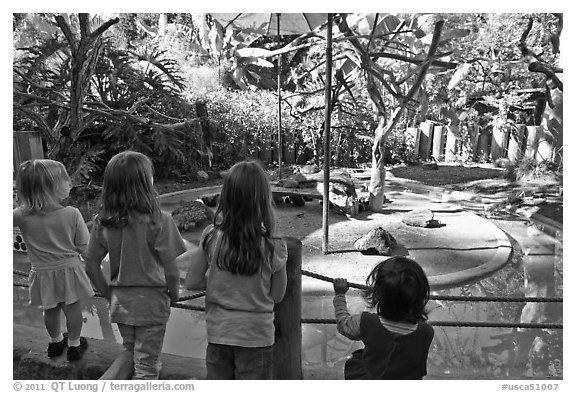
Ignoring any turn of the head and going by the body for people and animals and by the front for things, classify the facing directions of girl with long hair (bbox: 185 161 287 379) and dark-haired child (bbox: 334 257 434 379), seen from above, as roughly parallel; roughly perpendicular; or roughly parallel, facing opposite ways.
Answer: roughly parallel

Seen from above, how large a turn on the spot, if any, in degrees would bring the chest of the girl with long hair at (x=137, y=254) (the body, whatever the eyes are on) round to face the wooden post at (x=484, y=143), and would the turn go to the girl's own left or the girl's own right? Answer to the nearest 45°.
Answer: approximately 45° to the girl's own right

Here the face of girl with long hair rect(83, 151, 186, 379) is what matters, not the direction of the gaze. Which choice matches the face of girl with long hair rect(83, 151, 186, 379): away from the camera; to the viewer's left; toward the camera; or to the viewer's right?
away from the camera

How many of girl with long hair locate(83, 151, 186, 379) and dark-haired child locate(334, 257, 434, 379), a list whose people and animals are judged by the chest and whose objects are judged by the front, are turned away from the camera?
2

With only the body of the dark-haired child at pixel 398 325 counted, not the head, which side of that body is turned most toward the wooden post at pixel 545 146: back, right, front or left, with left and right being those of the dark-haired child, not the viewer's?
front

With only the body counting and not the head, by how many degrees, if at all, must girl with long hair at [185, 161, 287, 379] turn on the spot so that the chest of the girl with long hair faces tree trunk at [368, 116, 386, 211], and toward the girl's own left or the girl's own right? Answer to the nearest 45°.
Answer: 0° — they already face it

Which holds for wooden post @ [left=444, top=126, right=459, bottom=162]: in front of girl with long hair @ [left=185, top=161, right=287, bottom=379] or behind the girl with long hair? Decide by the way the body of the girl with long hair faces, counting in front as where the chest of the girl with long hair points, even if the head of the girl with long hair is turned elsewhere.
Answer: in front

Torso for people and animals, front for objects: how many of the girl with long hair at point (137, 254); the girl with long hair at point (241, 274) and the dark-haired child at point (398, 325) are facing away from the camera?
3

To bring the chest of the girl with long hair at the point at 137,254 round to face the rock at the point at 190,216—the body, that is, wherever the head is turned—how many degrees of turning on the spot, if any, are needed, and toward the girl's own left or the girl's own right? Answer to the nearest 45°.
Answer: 0° — they already face it

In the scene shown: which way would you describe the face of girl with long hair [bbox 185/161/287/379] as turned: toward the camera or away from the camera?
away from the camera

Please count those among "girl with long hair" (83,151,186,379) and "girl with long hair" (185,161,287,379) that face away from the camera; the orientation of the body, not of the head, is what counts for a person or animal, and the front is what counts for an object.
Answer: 2

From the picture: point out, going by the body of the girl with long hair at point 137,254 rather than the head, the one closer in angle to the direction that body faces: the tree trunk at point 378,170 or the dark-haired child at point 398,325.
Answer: the tree trunk

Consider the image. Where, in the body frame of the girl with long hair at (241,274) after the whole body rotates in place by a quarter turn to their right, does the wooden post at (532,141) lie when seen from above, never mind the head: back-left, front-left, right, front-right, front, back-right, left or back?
front-left

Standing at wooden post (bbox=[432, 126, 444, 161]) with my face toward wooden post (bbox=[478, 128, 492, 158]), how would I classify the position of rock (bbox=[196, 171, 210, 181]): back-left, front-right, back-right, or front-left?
back-right

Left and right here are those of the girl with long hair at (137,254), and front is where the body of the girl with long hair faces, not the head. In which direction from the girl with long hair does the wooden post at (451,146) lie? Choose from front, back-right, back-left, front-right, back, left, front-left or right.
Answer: front-right

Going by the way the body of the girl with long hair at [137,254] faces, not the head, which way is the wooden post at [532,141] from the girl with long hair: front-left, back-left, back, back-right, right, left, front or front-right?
front-right

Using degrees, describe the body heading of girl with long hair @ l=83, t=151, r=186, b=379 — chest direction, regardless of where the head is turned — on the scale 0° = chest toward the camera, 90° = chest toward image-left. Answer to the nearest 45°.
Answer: approximately 180°

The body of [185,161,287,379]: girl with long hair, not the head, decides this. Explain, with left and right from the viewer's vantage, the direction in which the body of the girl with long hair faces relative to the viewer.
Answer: facing away from the viewer

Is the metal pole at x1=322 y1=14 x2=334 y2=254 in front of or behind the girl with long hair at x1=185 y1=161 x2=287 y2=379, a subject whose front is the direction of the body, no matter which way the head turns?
in front
